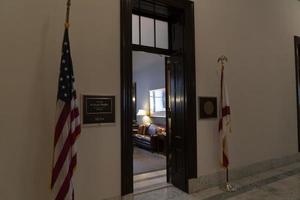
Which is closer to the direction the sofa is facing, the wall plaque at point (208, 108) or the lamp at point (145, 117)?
the wall plaque

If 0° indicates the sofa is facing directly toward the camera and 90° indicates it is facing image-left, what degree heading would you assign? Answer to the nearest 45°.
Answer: approximately 45°

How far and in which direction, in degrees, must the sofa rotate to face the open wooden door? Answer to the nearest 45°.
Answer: approximately 45° to its left

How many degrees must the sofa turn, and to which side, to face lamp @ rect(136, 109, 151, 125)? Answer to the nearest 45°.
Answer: approximately 135° to its right

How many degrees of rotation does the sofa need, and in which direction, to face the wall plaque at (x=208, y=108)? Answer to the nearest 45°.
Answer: approximately 45° to its left
